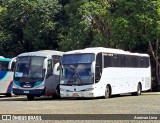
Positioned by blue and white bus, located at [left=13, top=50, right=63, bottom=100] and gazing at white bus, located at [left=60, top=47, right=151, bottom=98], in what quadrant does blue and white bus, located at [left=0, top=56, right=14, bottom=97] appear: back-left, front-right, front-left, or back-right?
back-left

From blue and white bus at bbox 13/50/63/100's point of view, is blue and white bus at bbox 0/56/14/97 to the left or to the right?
on its right

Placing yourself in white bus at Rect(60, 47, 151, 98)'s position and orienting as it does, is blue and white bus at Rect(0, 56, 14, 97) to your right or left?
on your right

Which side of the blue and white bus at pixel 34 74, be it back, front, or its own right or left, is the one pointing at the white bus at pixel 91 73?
left

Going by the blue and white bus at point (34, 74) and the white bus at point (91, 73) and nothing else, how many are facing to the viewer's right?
0

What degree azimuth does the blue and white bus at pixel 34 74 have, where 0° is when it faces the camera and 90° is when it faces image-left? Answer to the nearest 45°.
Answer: approximately 45°

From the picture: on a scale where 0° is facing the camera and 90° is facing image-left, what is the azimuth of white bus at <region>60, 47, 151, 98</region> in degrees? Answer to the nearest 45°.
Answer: approximately 45°

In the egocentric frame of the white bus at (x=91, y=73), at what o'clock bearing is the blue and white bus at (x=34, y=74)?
The blue and white bus is roughly at 2 o'clock from the white bus.
